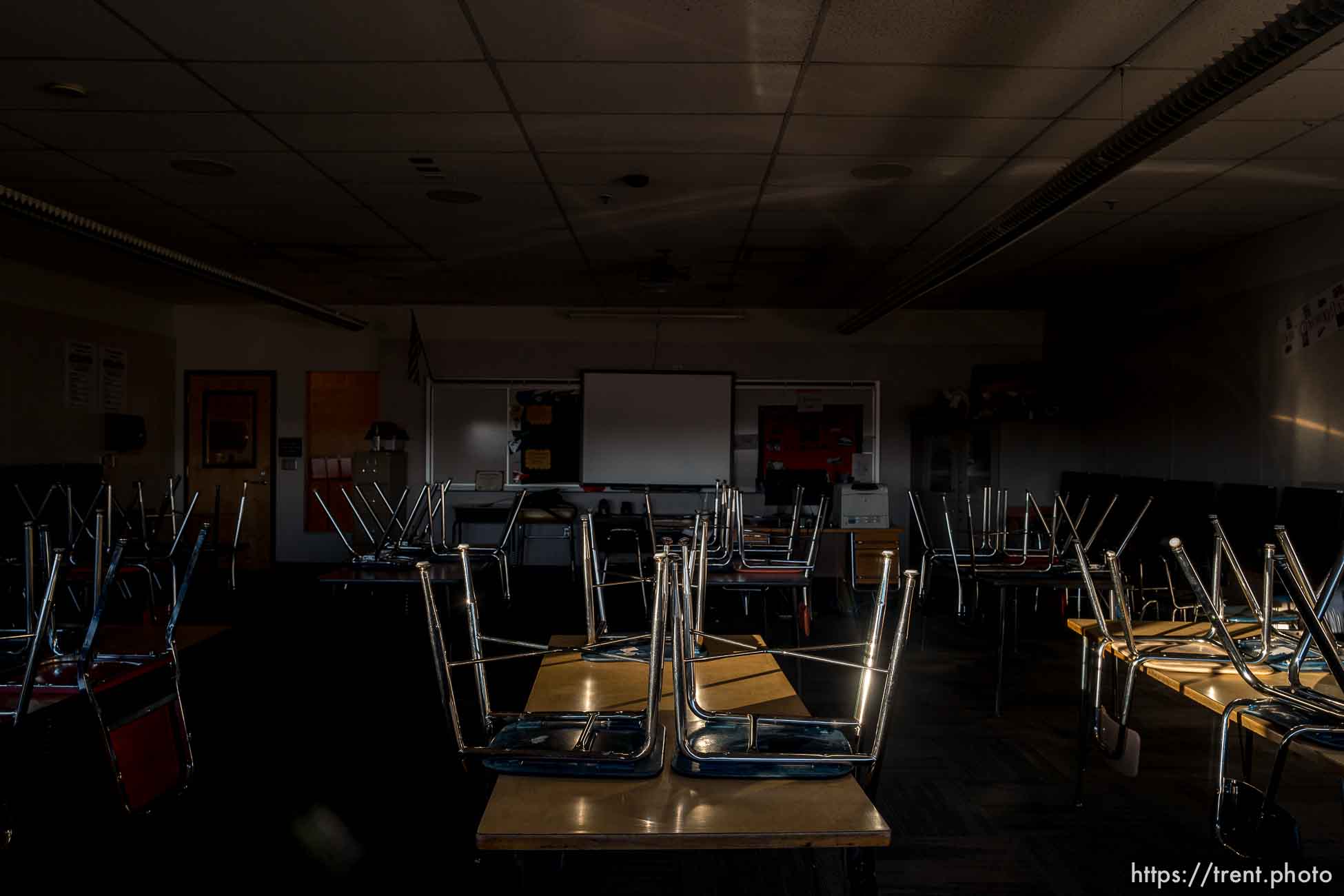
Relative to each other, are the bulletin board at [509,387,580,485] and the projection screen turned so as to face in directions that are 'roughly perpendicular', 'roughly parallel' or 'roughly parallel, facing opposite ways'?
roughly parallel

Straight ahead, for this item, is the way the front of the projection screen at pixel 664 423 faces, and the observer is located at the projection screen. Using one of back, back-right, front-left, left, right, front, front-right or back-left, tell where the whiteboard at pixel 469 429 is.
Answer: right

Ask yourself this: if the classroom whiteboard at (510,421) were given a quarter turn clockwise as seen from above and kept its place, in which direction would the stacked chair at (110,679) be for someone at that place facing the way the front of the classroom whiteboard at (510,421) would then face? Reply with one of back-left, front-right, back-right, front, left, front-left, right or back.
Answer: left

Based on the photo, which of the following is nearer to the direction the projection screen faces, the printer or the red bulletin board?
the printer

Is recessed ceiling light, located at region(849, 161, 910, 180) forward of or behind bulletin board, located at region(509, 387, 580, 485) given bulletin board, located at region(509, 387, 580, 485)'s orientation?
forward

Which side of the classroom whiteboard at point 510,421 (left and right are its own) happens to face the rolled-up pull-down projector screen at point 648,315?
left

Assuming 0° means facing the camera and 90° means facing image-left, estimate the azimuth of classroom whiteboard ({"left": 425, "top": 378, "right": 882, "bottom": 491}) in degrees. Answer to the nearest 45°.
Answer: approximately 0°

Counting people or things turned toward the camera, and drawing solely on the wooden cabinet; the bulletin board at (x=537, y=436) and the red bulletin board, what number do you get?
3

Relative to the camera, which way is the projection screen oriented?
toward the camera

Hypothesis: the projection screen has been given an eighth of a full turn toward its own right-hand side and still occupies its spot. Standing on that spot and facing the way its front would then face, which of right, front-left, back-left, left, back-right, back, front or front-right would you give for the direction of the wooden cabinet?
left

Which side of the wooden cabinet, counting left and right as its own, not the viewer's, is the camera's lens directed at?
front

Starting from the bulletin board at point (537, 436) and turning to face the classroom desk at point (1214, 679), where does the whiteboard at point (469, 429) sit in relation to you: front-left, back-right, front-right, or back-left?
back-right

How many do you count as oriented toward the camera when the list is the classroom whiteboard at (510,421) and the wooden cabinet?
2

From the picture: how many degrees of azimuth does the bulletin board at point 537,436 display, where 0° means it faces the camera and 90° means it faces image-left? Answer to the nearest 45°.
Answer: approximately 0°

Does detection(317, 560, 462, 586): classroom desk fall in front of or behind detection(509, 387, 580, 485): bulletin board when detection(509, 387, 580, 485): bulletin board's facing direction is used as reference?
in front

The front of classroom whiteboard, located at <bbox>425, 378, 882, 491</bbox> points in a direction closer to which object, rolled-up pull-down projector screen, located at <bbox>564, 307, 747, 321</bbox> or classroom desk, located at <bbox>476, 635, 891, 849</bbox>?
the classroom desk
